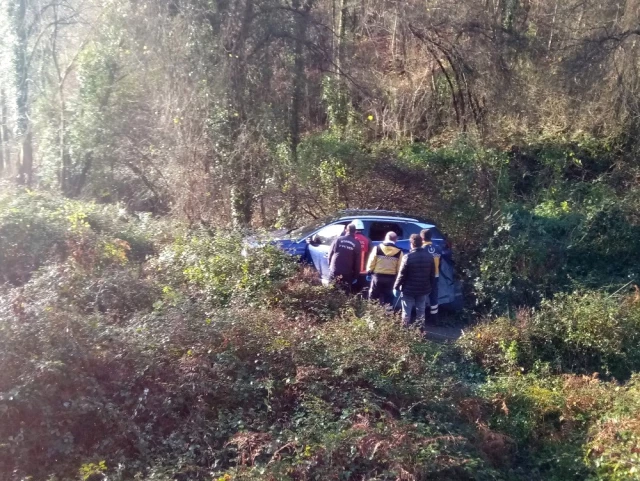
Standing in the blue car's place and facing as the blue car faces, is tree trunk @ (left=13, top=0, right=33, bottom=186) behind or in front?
in front

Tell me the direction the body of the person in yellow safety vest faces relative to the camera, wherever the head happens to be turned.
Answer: away from the camera

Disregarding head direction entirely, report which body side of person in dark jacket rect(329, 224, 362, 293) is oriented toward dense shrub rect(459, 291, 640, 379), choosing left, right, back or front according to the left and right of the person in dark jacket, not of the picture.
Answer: right

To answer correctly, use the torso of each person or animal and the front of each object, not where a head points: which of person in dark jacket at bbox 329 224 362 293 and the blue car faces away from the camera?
the person in dark jacket

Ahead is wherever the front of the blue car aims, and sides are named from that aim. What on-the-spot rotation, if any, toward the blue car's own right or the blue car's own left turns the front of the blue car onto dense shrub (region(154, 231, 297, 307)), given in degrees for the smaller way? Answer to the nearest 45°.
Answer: approximately 45° to the blue car's own left

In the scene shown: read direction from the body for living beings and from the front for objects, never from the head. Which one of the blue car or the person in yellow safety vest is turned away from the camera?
the person in yellow safety vest

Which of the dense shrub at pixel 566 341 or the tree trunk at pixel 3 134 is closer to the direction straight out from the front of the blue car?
the tree trunk

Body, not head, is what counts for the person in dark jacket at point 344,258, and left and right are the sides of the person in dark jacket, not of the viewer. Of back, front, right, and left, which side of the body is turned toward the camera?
back

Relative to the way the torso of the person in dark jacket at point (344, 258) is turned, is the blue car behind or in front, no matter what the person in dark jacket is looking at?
in front

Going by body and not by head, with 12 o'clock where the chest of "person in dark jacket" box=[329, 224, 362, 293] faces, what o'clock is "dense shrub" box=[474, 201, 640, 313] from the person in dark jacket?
The dense shrub is roughly at 2 o'clock from the person in dark jacket.

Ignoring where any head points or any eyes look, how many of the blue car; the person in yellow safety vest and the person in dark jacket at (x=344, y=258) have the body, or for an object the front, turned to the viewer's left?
1

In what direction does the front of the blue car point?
to the viewer's left

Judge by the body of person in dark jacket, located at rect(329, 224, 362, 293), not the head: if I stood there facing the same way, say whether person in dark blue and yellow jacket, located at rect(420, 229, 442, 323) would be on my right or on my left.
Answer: on my right
